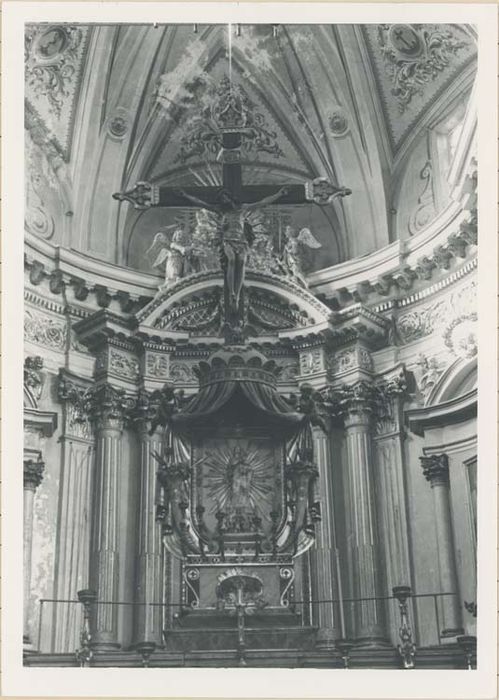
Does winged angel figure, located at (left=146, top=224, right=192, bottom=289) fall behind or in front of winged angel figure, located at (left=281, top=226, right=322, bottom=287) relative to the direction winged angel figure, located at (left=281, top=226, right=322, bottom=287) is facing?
in front

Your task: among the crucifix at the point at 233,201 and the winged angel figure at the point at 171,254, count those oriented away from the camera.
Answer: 0

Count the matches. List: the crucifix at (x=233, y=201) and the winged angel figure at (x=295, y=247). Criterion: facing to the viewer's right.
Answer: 0

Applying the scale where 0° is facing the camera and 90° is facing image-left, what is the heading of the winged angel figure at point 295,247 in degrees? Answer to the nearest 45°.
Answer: approximately 45°

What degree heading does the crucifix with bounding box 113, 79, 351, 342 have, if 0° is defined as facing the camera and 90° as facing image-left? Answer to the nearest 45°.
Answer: approximately 0°
